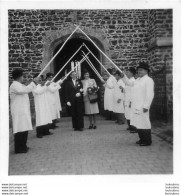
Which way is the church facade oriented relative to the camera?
toward the camera

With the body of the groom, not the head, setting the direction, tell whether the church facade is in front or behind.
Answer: behind

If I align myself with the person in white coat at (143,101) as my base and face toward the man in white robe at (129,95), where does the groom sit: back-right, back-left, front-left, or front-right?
front-left

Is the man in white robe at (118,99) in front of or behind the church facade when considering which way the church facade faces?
in front

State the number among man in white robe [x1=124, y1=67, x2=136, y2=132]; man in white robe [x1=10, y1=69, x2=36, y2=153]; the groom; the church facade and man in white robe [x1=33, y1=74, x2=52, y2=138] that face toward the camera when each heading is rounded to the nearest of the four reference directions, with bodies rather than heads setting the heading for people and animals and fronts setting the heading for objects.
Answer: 2

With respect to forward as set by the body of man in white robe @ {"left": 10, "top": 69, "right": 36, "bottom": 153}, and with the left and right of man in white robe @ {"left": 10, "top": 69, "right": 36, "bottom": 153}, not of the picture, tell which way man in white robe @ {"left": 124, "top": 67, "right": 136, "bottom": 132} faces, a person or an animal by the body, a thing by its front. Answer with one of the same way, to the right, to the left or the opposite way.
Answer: the opposite way

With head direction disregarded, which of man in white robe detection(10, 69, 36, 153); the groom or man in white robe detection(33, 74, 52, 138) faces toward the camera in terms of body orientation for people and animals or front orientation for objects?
the groom

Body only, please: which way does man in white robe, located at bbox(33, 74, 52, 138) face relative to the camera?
to the viewer's right

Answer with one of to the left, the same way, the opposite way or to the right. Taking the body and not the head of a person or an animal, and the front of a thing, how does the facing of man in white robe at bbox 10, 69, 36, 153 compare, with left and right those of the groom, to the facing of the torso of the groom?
to the left

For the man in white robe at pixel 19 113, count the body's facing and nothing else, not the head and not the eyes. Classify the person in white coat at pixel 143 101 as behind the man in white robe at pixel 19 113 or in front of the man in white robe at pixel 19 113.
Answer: in front

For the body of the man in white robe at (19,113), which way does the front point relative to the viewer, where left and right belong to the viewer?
facing to the right of the viewer

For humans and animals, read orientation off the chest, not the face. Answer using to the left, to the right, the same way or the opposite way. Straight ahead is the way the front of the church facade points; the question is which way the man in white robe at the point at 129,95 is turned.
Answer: to the right

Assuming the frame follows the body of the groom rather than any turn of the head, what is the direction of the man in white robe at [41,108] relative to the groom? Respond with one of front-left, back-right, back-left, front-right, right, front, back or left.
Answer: front-right

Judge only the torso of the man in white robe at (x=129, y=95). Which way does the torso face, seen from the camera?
to the viewer's left

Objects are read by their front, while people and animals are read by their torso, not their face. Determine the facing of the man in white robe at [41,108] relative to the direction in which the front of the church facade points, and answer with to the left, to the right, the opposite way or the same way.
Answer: to the left
